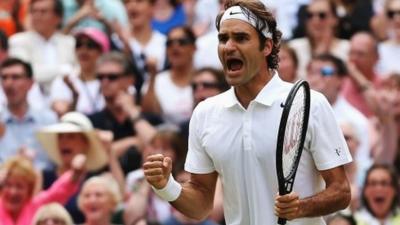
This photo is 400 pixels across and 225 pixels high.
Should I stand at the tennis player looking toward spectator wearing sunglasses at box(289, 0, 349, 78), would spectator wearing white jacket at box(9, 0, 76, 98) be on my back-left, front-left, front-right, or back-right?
front-left

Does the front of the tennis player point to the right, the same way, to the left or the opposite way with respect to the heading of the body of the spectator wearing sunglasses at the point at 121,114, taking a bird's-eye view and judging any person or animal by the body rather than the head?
the same way

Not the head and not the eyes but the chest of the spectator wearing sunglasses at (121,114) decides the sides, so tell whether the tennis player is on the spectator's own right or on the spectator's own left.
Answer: on the spectator's own left

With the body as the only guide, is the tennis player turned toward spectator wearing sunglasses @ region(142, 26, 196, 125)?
no

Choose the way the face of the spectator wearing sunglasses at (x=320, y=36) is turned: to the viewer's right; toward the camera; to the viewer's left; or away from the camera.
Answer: toward the camera

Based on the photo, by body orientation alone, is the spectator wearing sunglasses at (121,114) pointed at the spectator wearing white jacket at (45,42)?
no

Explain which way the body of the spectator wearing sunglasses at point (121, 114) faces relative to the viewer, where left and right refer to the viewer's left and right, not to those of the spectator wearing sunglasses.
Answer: facing the viewer and to the left of the viewer

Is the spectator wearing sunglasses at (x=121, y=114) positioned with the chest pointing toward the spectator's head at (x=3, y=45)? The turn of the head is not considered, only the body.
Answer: no

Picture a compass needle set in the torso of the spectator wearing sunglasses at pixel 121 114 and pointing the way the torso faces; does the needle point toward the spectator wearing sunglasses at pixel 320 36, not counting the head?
no

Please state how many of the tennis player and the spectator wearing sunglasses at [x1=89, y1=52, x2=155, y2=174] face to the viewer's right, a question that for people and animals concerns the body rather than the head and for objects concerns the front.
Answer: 0
